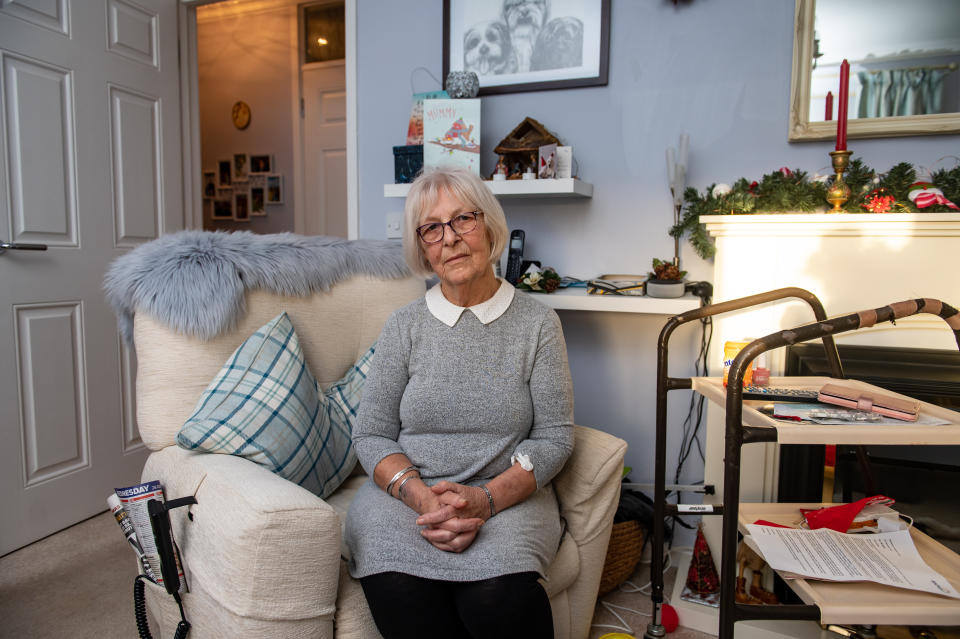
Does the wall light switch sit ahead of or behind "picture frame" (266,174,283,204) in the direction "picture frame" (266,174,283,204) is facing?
ahead

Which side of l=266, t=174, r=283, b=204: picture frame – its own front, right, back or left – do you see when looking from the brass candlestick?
front

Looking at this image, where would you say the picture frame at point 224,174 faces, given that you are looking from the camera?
facing the viewer

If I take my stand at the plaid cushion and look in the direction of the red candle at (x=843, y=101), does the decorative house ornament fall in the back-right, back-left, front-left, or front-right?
front-left

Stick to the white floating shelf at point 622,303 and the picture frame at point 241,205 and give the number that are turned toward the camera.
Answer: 2

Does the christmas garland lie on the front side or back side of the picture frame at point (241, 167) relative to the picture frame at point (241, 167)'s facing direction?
on the front side

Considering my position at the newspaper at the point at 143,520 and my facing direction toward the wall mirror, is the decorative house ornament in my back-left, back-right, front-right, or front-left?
front-left

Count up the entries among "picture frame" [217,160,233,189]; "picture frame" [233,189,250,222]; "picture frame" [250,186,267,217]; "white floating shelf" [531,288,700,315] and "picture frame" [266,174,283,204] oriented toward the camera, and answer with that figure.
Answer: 5

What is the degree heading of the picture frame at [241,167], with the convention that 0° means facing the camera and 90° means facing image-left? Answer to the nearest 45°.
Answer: approximately 0°

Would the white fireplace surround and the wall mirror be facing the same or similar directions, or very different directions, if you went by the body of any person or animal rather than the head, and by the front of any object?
same or similar directions

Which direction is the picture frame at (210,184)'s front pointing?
toward the camera

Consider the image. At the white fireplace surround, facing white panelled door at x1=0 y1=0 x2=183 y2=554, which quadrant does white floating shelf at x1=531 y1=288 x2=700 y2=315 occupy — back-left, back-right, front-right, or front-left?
front-right

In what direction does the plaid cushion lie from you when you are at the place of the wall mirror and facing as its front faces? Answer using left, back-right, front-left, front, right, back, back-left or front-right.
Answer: front-right

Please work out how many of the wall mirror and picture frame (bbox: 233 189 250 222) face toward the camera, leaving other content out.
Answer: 2

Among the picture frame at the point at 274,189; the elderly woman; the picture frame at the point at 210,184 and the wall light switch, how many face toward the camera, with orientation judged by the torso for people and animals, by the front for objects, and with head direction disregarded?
4

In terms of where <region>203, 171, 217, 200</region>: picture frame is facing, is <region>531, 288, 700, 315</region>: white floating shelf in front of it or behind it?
in front
